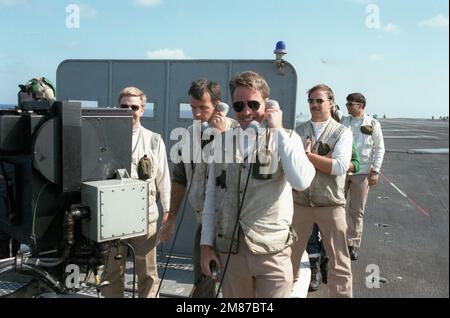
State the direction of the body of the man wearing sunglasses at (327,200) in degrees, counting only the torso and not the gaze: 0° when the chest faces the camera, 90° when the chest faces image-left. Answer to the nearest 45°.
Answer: approximately 45°

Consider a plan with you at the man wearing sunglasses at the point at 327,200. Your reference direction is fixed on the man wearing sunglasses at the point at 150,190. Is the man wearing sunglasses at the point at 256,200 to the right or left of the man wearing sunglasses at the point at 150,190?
left
